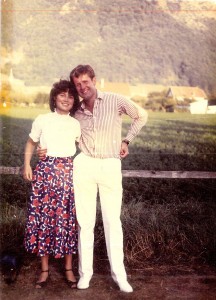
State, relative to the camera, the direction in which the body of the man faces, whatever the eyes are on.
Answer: toward the camera

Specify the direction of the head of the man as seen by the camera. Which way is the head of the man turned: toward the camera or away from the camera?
toward the camera

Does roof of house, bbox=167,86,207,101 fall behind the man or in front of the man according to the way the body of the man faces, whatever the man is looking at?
behind

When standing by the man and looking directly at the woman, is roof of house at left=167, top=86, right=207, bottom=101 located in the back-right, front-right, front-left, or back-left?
back-right

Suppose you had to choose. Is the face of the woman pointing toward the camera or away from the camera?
toward the camera
